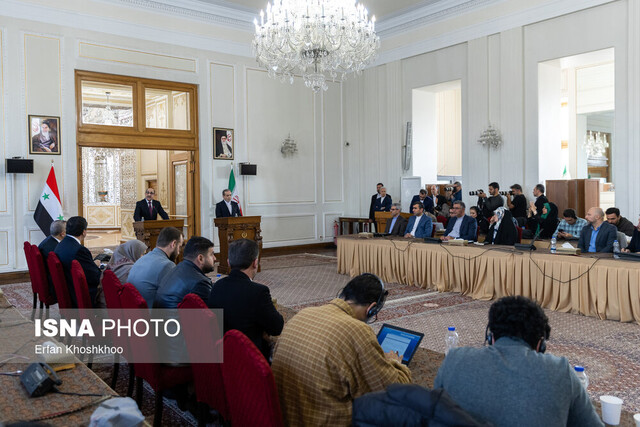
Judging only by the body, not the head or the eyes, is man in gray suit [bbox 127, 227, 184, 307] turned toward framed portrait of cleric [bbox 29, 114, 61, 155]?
no

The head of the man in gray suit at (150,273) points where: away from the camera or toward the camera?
away from the camera

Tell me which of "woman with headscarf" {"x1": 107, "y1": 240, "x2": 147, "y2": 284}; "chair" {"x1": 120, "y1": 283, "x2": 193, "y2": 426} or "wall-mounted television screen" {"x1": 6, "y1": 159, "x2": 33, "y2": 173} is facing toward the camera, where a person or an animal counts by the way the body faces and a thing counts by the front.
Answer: the wall-mounted television screen

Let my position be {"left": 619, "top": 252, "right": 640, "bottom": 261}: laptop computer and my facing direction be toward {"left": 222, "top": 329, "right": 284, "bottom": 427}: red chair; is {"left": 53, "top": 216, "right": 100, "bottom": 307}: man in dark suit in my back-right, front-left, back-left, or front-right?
front-right

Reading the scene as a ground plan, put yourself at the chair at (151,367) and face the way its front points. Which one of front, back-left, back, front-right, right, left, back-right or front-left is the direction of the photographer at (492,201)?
front

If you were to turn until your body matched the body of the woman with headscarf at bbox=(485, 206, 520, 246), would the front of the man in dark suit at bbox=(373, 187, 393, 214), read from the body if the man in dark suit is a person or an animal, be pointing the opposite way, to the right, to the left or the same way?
the same way

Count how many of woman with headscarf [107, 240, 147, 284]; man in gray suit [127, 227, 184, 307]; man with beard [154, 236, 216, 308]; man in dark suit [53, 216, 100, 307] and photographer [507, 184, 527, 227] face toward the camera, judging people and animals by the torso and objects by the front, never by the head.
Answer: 0

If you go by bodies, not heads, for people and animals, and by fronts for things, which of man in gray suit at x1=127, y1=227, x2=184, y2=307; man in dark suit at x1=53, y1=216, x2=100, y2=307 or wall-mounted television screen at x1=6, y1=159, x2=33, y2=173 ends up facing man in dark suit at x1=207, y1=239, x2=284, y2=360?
the wall-mounted television screen

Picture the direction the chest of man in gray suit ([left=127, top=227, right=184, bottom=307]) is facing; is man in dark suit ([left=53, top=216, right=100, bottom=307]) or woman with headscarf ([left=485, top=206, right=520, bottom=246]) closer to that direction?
the woman with headscarf

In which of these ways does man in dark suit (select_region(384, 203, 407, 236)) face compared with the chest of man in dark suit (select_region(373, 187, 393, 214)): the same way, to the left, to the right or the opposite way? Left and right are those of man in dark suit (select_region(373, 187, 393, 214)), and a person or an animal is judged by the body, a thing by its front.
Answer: the same way

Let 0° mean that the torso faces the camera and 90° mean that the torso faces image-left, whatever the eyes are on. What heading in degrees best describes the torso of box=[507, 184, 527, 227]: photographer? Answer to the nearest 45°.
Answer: approximately 90°

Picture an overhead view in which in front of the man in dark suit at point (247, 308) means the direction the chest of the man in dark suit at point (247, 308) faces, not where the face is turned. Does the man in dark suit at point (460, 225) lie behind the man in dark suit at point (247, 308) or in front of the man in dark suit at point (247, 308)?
in front

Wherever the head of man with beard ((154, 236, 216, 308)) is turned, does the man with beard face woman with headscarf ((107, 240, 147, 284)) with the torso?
no

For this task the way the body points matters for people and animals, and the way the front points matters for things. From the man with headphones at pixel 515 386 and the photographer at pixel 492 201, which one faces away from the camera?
the man with headphones

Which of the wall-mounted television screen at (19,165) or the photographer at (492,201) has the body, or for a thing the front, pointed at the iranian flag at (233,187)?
the photographer

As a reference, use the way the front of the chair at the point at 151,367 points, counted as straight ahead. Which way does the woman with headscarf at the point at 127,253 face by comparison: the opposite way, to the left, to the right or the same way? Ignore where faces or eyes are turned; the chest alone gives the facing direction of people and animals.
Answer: the same way

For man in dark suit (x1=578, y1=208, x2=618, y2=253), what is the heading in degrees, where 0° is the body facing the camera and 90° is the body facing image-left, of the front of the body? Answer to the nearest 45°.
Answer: approximately 45°

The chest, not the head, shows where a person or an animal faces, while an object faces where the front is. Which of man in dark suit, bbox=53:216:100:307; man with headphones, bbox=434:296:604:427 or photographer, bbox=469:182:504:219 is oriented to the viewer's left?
the photographer

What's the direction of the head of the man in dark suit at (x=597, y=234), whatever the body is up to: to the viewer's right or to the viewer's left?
to the viewer's left

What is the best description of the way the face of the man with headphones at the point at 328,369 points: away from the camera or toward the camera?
away from the camera

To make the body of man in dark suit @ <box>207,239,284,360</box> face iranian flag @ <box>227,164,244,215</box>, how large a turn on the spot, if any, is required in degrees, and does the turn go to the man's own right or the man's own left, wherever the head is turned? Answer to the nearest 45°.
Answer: approximately 45° to the man's own left

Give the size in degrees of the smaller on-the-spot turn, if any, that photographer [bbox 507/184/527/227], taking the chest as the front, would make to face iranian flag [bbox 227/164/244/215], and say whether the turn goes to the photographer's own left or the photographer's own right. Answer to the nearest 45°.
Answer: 0° — they already face it
